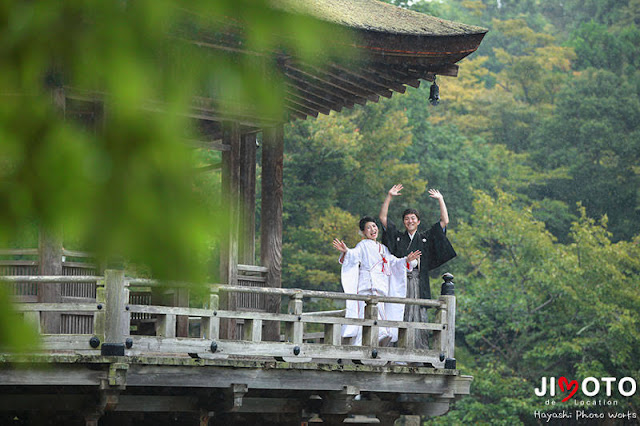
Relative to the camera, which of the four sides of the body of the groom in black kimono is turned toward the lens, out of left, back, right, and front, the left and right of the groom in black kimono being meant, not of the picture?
front

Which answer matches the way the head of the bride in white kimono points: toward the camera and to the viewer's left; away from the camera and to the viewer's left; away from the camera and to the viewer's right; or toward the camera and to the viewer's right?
toward the camera and to the viewer's right

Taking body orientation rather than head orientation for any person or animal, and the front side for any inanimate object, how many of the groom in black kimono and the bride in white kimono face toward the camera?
2

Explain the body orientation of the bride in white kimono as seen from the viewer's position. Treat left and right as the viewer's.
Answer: facing the viewer
